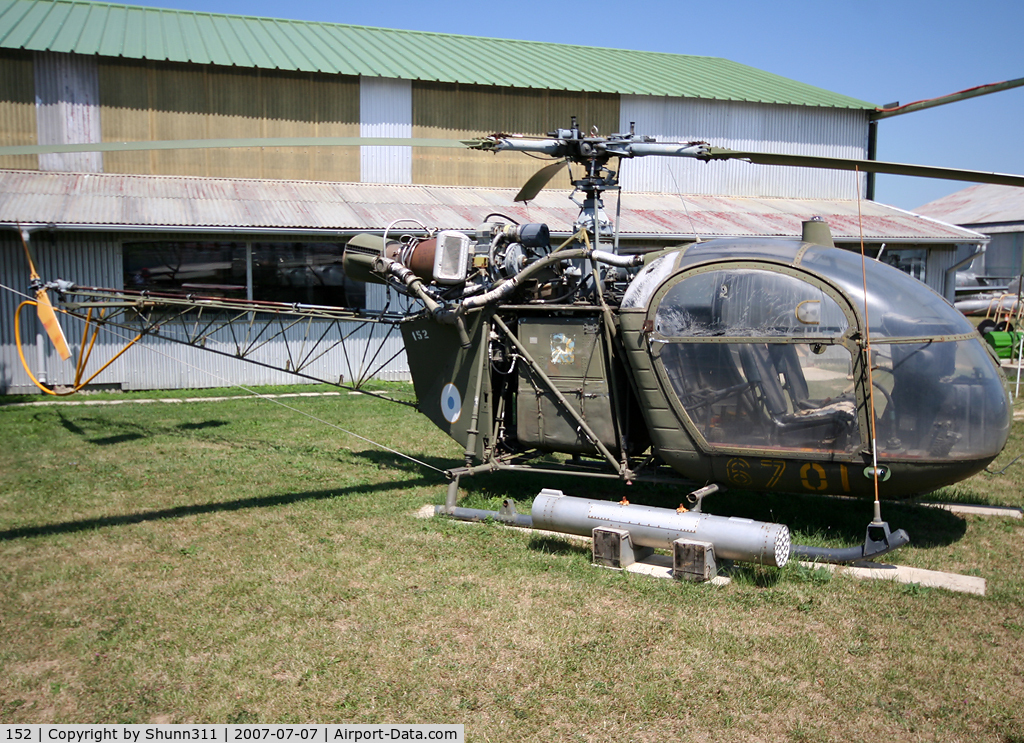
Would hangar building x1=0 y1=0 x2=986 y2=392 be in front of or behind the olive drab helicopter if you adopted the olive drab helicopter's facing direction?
behind

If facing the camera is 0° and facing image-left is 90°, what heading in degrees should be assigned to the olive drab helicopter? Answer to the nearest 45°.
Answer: approximately 315°
